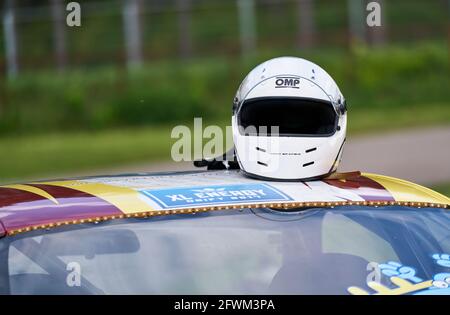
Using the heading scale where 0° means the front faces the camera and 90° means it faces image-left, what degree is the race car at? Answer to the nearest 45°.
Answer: approximately 315°
